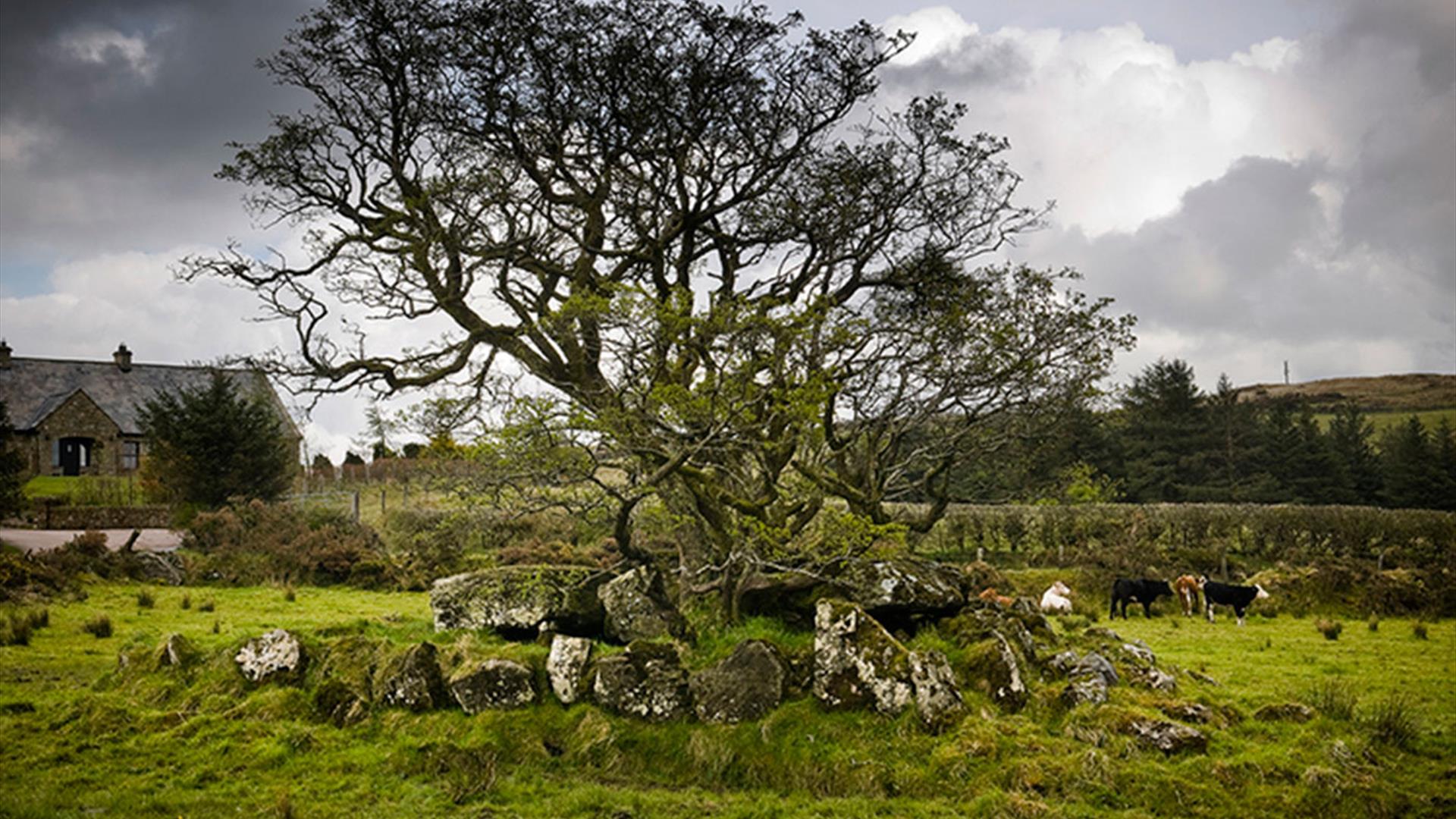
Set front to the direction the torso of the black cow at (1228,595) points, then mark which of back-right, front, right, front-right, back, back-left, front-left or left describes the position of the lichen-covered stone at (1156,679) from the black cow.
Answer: right

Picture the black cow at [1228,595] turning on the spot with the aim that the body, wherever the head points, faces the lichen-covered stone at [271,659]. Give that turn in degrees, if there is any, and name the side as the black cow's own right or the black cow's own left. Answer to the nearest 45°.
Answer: approximately 135° to the black cow's own right

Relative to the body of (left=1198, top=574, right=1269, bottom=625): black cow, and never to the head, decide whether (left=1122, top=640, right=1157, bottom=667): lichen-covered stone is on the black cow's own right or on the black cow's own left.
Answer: on the black cow's own right

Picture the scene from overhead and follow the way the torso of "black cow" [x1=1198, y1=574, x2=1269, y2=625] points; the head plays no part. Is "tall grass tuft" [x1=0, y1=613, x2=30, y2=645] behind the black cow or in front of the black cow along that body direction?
behind

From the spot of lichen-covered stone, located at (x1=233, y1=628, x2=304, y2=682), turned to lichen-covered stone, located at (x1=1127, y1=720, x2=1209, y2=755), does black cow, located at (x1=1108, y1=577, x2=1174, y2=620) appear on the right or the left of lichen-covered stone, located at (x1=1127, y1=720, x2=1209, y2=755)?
left

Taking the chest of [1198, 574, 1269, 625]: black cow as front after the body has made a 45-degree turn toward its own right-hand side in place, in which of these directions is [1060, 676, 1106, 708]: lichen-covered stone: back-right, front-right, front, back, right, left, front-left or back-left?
front-right

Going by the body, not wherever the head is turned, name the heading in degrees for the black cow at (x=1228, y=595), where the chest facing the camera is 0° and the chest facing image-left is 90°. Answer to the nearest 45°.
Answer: approximately 270°

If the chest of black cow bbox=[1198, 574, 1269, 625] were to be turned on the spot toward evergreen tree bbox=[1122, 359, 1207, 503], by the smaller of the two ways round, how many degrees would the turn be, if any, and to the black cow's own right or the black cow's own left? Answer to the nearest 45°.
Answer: approximately 90° to the black cow's own left

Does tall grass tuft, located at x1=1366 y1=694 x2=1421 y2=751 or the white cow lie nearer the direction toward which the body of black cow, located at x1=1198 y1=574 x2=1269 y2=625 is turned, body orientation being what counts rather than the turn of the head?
the tall grass tuft

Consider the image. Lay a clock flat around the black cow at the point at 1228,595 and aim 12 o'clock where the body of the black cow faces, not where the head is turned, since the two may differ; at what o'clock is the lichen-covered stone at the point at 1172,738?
The lichen-covered stone is roughly at 3 o'clock from the black cow.
